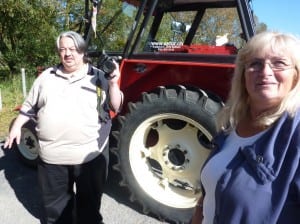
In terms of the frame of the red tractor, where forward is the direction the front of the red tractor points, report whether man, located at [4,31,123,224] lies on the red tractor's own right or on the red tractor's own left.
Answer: on the red tractor's own left

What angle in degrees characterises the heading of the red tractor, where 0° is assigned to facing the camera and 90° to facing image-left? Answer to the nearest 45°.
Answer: approximately 135°

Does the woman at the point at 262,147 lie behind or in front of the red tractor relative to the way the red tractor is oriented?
behind

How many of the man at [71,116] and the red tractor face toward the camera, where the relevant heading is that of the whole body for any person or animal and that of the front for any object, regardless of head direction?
1

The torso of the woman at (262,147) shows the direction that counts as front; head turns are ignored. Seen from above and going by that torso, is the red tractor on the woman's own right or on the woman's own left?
on the woman's own right

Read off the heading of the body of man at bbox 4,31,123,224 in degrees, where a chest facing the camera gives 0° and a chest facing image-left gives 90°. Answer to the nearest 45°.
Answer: approximately 0°

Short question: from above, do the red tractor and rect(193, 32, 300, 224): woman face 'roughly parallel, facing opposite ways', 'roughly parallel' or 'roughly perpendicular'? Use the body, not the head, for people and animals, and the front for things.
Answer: roughly perpendicular

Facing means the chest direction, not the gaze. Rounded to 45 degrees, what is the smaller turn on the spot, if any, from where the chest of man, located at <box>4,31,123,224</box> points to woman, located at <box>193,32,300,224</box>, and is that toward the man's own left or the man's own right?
approximately 45° to the man's own left

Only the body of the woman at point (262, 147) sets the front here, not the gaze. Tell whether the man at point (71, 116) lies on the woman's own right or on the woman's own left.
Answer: on the woman's own right
